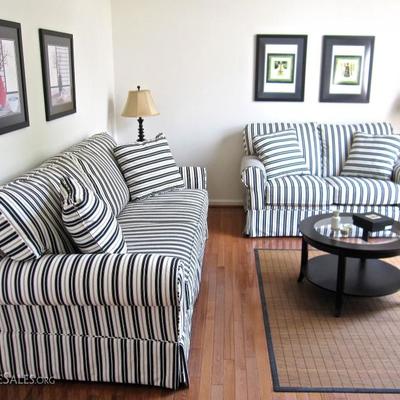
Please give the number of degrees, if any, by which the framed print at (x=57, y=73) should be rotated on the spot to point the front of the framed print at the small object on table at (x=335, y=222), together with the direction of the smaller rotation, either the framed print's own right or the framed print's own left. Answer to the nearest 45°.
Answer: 0° — it already faces it

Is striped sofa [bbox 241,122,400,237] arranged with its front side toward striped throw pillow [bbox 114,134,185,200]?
no

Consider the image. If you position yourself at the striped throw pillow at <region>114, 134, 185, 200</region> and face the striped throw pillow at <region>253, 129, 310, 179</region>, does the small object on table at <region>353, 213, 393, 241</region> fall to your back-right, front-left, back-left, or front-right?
front-right

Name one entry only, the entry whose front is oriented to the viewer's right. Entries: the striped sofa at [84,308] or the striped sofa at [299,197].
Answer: the striped sofa at [84,308]

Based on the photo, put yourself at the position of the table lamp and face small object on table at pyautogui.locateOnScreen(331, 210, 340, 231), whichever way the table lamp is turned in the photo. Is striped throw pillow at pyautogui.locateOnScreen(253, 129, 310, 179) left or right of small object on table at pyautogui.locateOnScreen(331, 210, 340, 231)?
left

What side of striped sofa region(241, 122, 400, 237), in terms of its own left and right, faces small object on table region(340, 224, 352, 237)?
front

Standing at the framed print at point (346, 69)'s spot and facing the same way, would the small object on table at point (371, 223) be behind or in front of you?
in front

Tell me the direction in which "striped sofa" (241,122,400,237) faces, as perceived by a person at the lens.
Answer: facing the viewer

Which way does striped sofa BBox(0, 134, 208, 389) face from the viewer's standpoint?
to the viewer's right

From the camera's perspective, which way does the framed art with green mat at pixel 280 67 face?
toward the camera

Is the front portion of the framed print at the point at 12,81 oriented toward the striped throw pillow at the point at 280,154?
no

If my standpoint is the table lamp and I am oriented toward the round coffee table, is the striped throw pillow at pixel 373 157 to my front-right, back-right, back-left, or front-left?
front-left

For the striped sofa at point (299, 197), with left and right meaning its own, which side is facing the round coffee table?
front

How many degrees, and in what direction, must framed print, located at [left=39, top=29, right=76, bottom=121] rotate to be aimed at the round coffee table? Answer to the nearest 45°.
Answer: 0° — it already faces it

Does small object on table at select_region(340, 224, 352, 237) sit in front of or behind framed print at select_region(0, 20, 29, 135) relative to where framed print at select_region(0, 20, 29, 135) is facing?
in front

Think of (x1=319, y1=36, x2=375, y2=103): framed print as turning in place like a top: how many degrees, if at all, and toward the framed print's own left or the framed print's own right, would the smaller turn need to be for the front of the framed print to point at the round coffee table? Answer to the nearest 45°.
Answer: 0° — it already faces it

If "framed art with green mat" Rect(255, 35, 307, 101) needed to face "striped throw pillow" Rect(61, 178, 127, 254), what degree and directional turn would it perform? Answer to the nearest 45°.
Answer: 0° — it already faces it

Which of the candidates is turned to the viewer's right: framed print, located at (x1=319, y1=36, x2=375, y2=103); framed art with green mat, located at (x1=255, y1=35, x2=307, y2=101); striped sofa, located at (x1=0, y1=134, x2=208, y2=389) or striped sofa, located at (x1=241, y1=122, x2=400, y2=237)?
striped sofa, located at (x1=0, y1=134, x2=208, y2=389)

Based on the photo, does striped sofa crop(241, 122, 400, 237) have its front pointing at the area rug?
yes

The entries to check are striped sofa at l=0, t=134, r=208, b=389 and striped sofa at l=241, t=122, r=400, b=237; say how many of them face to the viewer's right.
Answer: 1

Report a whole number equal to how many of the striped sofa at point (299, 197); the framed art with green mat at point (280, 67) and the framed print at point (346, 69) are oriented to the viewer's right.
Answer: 0

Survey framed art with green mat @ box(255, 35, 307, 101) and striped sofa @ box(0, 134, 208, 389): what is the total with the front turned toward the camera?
1

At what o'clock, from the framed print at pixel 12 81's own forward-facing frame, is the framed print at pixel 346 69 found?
the framed print at pixel 346 69 is roughly at 10 o'clock from the framed print at pixel 12 81.

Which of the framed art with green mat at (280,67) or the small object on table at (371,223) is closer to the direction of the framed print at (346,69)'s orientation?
the small object on table
